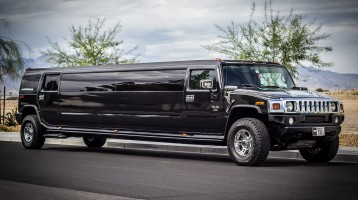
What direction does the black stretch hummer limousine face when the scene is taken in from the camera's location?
facing the viewer and to the right of the viewer
